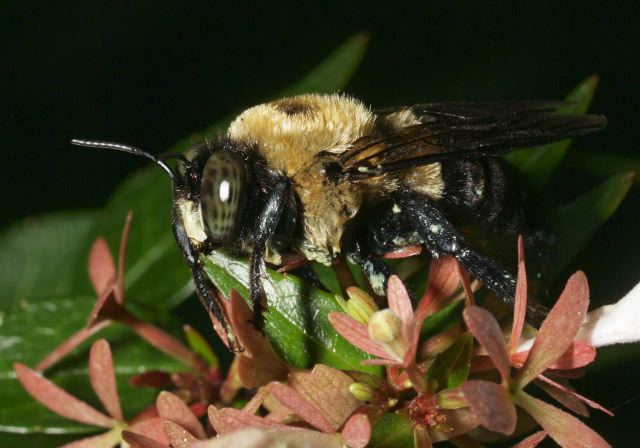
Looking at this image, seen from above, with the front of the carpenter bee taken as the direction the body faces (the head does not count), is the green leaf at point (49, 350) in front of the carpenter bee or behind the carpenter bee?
in front

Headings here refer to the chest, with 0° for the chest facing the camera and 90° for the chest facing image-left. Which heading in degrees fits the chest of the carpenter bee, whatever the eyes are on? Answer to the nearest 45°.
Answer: approximately 90°

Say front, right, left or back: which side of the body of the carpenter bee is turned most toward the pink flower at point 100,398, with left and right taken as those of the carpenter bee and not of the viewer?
front

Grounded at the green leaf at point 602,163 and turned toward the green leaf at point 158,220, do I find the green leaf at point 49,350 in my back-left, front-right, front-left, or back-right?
front-left

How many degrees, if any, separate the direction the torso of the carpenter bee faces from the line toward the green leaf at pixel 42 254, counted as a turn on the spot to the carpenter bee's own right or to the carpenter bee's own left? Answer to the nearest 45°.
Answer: approximately 45° to the carpenter bee's own right

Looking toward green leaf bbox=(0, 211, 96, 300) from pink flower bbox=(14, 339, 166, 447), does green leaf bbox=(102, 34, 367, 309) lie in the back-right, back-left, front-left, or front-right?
front-right

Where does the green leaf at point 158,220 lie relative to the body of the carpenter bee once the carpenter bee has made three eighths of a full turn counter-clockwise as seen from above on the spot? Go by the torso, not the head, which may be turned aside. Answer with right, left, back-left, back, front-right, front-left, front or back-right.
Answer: back

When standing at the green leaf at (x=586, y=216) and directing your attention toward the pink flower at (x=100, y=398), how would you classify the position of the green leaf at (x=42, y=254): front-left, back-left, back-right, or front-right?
front-right
